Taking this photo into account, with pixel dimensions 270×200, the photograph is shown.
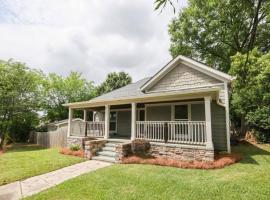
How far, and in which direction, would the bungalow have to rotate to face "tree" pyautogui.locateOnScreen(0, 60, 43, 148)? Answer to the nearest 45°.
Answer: approximately 90° to its right

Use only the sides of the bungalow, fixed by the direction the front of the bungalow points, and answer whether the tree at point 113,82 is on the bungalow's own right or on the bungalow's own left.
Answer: on the bungalow's own right

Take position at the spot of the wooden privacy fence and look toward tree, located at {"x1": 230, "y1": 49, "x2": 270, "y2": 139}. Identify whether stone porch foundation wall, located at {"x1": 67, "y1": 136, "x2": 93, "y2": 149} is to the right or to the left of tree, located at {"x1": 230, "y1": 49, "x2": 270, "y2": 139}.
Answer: right

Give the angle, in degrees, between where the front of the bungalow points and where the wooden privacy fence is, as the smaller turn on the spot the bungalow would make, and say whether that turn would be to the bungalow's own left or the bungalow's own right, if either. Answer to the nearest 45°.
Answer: approximately 90° to the bungalow's own right

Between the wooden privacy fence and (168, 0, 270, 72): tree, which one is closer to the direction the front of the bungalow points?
the wooden privacy fence

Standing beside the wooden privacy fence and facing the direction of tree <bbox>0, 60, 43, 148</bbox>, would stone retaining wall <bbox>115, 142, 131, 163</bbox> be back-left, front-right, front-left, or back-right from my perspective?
back-left

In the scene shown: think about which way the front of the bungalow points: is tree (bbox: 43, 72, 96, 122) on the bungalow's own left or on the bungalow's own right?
on the bungalow's own right

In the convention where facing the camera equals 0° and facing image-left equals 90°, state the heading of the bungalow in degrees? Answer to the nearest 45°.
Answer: approximately 45°
